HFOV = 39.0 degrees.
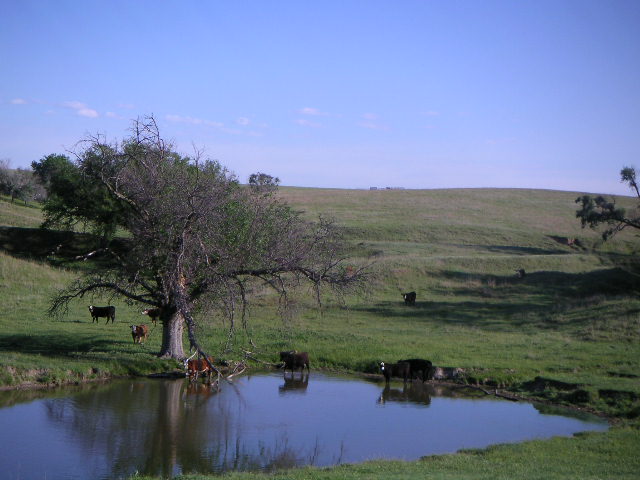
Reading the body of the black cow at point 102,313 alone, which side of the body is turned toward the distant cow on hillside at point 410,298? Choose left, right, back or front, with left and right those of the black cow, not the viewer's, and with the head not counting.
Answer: back

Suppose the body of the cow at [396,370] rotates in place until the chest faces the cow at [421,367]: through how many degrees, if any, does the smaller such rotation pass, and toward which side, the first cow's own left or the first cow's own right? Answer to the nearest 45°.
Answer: approximately 135° to the first cow's own right

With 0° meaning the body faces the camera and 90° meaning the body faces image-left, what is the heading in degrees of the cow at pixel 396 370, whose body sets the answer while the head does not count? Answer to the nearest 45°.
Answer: approximately 90°

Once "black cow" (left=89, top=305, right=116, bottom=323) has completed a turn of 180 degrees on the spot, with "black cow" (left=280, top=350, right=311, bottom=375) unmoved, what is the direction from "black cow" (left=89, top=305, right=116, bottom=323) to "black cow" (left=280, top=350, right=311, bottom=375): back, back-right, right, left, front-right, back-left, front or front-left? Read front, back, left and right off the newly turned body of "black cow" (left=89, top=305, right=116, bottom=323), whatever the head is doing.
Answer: front-right

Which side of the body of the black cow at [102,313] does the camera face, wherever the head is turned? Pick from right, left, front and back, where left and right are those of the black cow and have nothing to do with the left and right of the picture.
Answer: left

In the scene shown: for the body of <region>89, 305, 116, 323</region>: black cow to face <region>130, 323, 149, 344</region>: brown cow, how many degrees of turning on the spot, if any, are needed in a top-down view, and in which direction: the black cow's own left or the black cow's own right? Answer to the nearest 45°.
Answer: approximately 90° to the black cow's own left

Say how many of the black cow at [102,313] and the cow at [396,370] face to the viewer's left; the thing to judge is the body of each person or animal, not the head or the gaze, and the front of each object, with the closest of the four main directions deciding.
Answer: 2

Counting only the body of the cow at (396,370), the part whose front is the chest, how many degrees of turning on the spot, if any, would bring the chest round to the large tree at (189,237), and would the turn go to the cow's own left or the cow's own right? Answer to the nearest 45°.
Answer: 0° — it already faces it

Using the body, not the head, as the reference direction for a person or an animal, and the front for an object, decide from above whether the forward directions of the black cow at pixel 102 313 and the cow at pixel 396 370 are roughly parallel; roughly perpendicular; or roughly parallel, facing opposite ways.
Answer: roughly parallel

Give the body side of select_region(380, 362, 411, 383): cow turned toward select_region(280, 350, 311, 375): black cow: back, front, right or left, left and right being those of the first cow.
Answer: front

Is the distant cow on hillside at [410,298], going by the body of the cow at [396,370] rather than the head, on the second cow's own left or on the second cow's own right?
on the second cow's own right

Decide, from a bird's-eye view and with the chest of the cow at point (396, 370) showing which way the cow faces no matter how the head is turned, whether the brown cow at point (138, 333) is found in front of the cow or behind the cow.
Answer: in front

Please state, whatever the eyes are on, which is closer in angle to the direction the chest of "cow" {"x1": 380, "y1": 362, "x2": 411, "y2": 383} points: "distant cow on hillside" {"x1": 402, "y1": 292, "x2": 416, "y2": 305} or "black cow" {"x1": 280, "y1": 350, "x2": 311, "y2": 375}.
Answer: the black cow

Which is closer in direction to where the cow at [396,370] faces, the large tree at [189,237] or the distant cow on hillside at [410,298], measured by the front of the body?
the large tree
